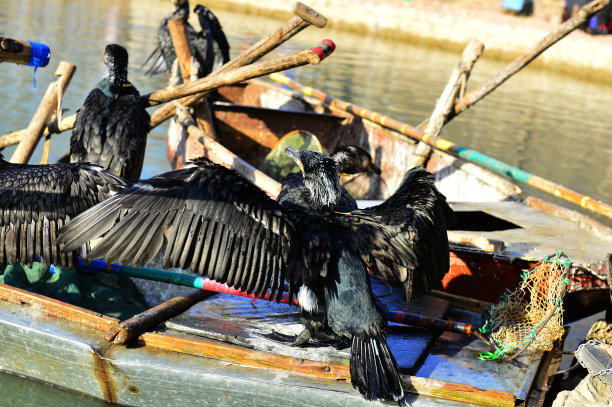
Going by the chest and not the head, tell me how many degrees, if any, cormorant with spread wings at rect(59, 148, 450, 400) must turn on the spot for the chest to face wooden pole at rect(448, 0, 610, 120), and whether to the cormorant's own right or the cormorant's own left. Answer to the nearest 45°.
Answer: approximately 90° to the cormorant's own right

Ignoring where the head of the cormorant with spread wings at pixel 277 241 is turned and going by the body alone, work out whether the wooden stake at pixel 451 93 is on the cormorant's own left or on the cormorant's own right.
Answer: on the cormorant's own right

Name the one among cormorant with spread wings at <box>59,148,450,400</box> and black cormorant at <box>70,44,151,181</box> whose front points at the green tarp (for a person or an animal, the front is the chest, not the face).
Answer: the cormorant with spread wings

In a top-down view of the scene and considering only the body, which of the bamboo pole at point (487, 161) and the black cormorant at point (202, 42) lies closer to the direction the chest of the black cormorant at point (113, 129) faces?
the black cormorant

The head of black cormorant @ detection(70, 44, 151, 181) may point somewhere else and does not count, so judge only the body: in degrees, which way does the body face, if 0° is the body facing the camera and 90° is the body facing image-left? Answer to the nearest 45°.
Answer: approximately 180°

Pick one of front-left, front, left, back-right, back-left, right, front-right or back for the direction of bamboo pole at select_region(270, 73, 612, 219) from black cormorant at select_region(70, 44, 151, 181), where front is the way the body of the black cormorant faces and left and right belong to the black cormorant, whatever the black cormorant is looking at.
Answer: right

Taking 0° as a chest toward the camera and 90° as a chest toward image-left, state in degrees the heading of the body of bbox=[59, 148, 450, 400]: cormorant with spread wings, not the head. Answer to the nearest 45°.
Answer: approximately 135°

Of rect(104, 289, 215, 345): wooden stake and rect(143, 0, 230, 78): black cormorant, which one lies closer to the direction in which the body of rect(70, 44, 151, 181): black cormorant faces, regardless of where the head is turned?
the black cormorant
